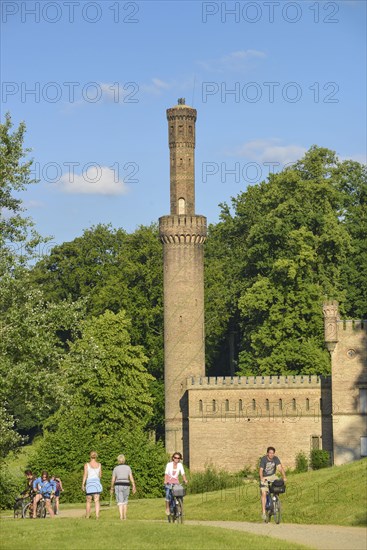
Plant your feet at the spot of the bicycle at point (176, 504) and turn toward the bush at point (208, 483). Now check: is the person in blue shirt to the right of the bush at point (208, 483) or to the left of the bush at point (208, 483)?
left

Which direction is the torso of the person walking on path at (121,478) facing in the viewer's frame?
away from the camera

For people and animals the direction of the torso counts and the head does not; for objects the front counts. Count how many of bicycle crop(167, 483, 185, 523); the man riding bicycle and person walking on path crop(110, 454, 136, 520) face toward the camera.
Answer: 2

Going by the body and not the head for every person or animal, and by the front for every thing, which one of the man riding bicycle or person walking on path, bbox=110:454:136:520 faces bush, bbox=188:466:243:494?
the person walking on path

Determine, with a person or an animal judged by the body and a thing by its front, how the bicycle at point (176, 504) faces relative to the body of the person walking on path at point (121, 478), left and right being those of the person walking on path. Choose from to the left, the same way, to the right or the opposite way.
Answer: the opposite way

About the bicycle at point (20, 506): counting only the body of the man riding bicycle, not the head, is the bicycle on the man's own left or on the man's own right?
on the man's own right

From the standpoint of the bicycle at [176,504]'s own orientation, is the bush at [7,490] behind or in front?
behind

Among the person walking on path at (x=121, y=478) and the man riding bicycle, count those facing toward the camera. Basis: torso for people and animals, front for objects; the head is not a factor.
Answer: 1

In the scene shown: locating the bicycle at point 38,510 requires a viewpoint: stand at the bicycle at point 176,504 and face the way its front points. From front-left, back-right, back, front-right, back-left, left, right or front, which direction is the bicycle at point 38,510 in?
back-right

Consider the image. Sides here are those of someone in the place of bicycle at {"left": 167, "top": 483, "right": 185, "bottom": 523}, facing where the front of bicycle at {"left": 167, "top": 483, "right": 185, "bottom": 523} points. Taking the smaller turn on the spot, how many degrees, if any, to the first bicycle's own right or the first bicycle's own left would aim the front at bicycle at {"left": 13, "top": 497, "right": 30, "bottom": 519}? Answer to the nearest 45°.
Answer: approximately 135° to the first bicycle's own right

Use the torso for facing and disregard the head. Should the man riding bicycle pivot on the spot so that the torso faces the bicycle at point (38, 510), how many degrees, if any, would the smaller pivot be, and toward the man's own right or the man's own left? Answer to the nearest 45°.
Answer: approximately 135° to the man's own right

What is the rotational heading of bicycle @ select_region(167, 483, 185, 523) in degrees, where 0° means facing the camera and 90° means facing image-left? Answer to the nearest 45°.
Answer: approximately 0°

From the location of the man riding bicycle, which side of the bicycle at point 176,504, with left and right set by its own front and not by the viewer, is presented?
left
